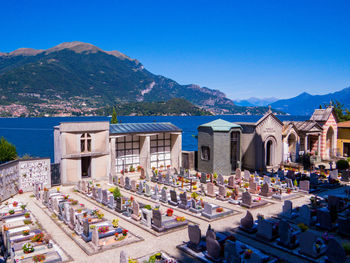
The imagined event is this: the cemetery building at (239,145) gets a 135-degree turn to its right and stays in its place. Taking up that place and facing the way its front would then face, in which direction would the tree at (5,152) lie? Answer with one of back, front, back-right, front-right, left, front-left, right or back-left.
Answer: front

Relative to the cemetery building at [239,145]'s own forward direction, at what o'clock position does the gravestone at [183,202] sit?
The gravestone is roughly at 2 o'clock from the cemetery building.

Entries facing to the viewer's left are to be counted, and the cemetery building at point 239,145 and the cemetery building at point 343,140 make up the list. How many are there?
0

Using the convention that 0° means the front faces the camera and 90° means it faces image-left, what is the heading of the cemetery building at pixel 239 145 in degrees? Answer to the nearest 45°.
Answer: approximately 315°

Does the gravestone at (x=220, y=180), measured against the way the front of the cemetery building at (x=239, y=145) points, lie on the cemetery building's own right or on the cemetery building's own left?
on the cemetery building's own right

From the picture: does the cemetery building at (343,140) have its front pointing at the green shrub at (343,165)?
yes

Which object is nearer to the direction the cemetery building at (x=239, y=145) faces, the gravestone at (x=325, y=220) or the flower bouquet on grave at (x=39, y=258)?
the gravestone

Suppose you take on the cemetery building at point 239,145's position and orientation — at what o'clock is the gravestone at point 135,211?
The gravestone is roughly at 2 o'clock from the cemetery building.

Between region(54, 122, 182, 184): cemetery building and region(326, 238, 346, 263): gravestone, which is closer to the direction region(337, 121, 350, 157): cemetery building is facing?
the gravestone

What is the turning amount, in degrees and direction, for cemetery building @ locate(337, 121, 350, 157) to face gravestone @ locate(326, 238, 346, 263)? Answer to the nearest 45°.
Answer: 0° — it already faces it

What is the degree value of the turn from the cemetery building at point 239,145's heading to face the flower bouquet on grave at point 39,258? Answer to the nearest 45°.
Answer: approximately 45° to its right

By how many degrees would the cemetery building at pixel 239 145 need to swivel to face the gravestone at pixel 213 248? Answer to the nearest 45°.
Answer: approximately 45° to its right

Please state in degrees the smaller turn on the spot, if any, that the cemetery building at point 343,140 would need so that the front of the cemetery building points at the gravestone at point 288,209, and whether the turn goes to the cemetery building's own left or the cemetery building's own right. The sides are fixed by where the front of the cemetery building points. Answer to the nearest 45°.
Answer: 0° — it already faces it

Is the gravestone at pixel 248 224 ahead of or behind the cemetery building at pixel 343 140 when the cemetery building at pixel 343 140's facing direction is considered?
ahead

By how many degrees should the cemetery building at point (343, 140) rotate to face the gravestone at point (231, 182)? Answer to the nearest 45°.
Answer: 0° — it already faces it

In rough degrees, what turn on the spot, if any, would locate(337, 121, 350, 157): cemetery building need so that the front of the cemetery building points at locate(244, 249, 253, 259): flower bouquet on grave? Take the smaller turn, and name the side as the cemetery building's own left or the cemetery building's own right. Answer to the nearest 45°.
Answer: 0° — it already faces it
